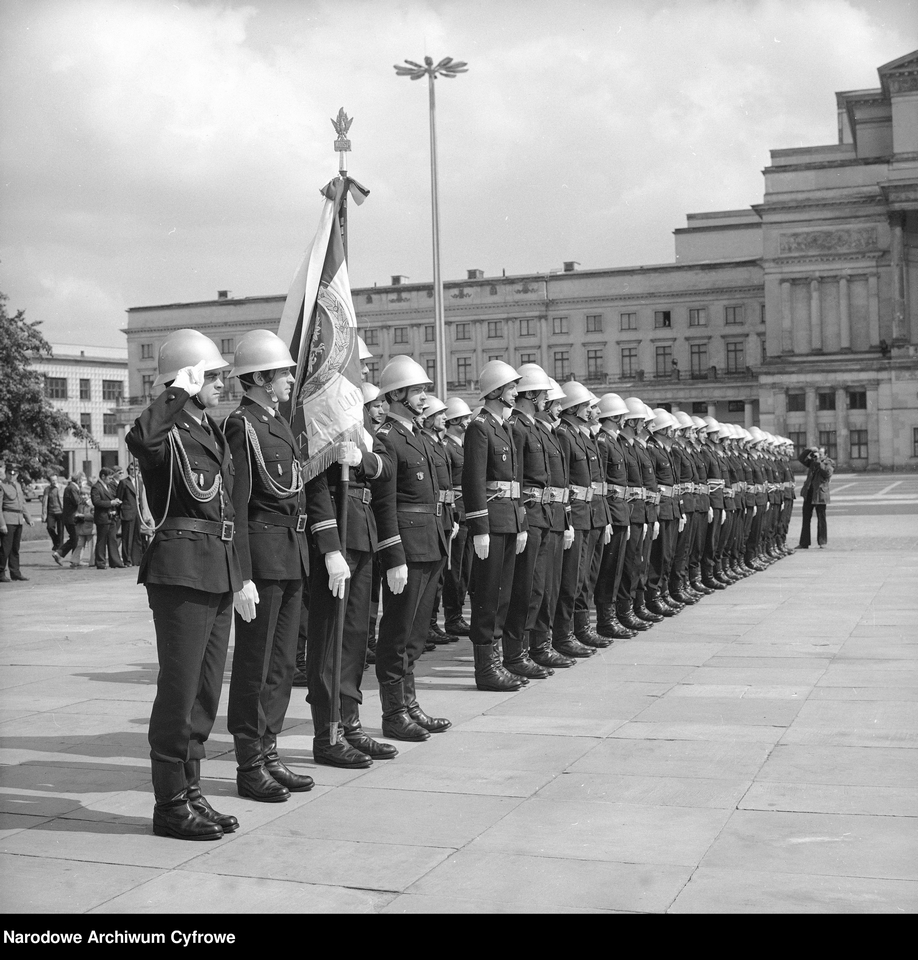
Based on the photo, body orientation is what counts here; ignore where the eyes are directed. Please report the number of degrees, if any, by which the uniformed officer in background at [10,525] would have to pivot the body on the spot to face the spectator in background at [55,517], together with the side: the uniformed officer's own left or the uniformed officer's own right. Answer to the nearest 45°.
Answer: approximately 135° to the uniformed officer's own left

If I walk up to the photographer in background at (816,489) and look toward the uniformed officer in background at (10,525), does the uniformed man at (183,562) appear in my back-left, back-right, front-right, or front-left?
front-left

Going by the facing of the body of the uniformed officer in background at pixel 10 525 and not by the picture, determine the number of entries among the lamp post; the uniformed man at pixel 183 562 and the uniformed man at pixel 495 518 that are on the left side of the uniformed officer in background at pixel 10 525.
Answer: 1

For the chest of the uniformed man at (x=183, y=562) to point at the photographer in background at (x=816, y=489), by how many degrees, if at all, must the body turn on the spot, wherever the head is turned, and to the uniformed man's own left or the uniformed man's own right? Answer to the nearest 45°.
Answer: approximately 90° to the uniformed man's own left

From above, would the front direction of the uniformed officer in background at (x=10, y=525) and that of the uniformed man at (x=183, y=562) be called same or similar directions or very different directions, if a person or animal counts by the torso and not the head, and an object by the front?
same or similar directions

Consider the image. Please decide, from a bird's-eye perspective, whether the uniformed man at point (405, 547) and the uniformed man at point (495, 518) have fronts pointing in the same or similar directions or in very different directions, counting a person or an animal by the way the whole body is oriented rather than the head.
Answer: same or similar directions

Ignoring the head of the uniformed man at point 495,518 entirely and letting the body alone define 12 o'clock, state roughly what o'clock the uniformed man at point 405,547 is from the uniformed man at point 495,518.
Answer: the uniformed man at point 405,547 is roughly at 2 o'clock from the uniformed man at point 495,518.

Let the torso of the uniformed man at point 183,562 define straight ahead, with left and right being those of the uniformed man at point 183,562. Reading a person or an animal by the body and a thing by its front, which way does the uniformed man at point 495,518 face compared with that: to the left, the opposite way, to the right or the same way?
the same way

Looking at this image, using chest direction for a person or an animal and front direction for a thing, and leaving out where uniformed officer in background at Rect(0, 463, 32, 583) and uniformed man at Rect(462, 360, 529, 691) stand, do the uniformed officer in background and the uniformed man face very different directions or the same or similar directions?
same or similar directions

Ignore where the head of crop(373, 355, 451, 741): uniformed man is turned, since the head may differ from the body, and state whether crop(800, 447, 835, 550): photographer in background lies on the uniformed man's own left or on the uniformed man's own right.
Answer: on the uniformed man's own left

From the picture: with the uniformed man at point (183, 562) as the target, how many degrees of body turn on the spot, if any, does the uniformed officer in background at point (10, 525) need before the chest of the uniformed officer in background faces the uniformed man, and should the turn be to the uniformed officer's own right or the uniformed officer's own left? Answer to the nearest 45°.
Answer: approximately 45° to the uniformed officer's own right
